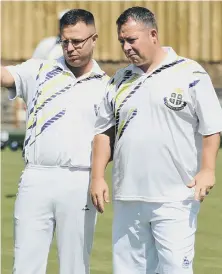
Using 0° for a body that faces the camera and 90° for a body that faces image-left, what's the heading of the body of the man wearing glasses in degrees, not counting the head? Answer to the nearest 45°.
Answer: approximately 0°
